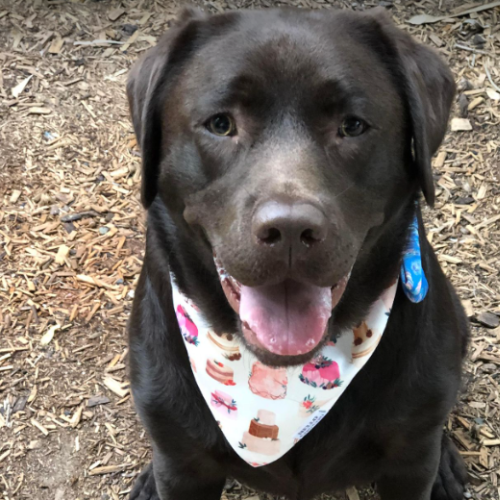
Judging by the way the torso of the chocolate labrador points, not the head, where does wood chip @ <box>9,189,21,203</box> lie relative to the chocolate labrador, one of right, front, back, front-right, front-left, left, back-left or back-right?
back-right

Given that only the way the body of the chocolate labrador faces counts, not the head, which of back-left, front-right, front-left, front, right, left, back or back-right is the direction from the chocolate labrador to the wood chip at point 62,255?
back-right

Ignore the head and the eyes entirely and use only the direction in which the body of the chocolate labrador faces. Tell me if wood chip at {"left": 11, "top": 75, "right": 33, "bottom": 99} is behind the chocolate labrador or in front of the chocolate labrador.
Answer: behind

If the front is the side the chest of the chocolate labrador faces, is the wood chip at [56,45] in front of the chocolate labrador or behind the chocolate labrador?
behind

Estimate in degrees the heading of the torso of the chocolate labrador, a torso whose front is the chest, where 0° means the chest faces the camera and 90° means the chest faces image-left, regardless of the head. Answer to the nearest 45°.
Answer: approximately 0°

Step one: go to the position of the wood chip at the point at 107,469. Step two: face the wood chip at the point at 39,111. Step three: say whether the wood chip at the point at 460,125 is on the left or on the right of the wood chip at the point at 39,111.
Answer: right

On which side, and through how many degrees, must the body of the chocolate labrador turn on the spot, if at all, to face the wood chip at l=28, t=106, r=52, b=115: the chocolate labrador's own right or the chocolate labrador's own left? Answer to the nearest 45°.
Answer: approximately 135° to the chocolate labrador's own right
